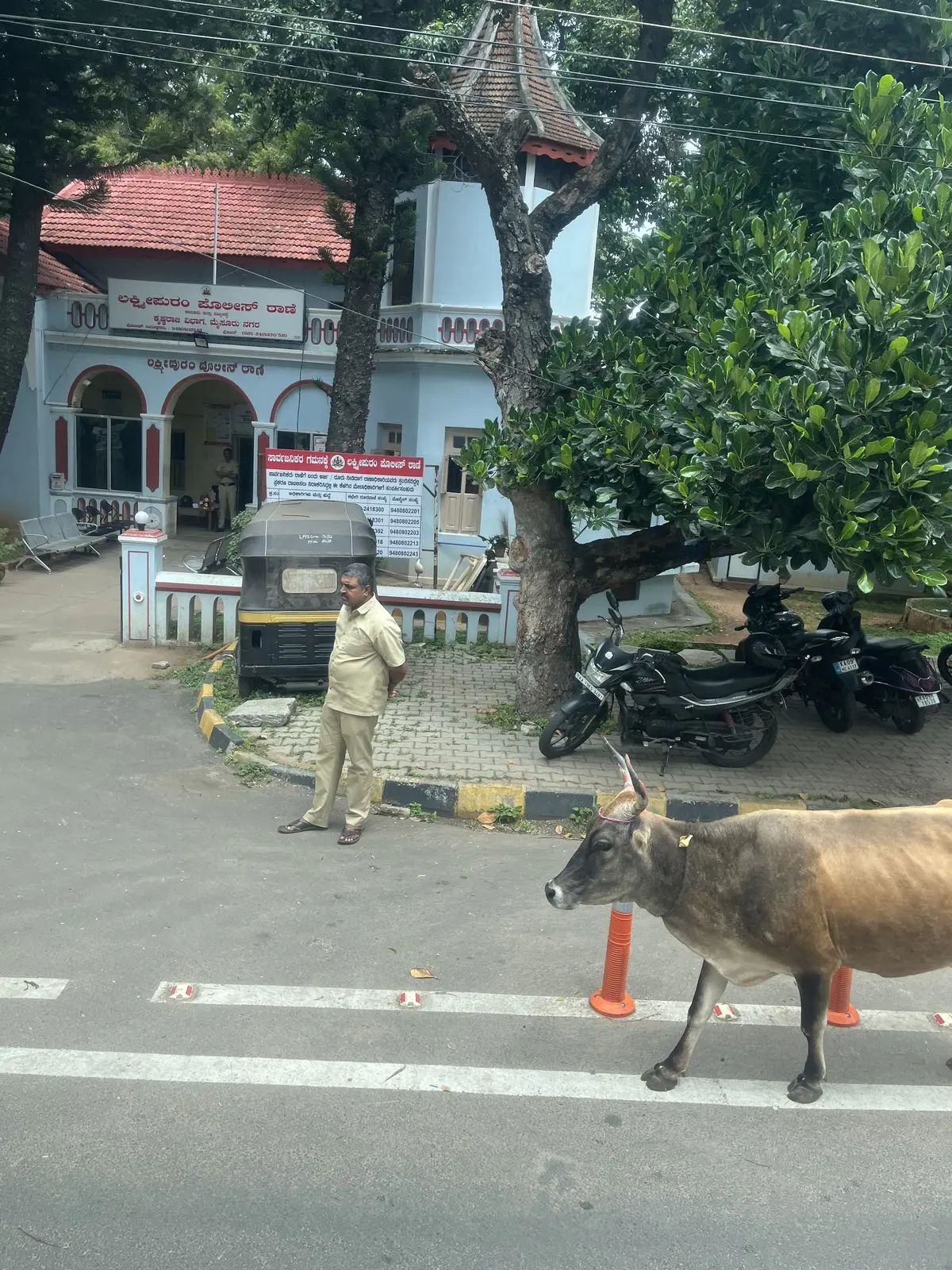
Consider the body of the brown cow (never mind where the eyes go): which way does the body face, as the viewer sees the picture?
to the viewer's left

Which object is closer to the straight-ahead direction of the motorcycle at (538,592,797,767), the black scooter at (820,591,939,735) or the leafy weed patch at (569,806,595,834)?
the leafy weed patch

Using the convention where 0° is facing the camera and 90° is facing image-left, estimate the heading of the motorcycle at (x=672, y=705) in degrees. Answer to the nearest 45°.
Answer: approximately 90°

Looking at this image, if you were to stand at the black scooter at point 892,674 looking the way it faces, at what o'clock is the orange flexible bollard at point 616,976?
The orange flexible bollard is roughly at 8 o'clock from the black scooter.

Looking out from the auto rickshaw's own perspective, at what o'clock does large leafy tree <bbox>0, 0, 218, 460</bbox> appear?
The large leafy tree is roughly at 11 o'clock from the auto rickshaw.

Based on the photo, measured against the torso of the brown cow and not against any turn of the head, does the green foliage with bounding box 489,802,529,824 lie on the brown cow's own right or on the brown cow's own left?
on the brown cow's own right

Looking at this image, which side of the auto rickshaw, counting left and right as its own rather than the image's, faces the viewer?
back
